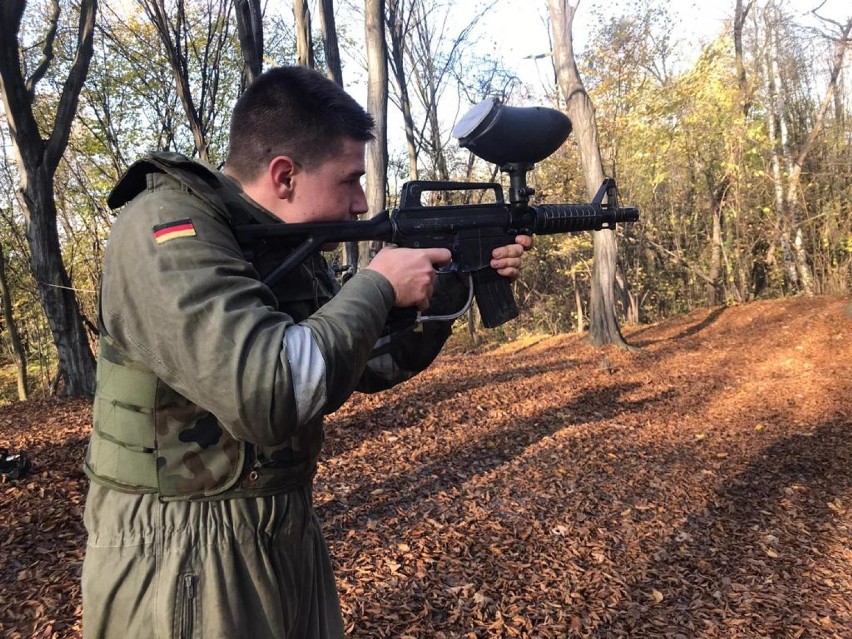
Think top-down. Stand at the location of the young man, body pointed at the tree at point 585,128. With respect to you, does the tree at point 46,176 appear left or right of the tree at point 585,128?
left

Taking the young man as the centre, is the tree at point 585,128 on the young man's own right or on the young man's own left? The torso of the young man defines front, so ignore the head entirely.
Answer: on the young man's own left

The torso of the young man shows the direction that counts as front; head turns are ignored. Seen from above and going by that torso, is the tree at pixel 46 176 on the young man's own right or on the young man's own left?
on the young man's own left

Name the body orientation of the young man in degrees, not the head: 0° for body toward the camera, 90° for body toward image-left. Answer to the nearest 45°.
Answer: approximately 270°

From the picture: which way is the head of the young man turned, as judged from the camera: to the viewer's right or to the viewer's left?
to the viewer's right

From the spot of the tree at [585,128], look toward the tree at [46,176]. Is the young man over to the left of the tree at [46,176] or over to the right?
left
